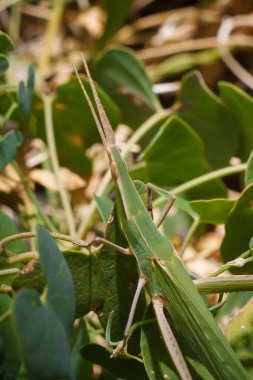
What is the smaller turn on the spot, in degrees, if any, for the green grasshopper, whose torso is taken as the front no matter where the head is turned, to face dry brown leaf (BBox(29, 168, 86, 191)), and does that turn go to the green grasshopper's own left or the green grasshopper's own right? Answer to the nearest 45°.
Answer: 0° — it already faces it

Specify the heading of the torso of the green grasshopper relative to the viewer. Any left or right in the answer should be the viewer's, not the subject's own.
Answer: facing away from the viewer and to the left of the viewer
